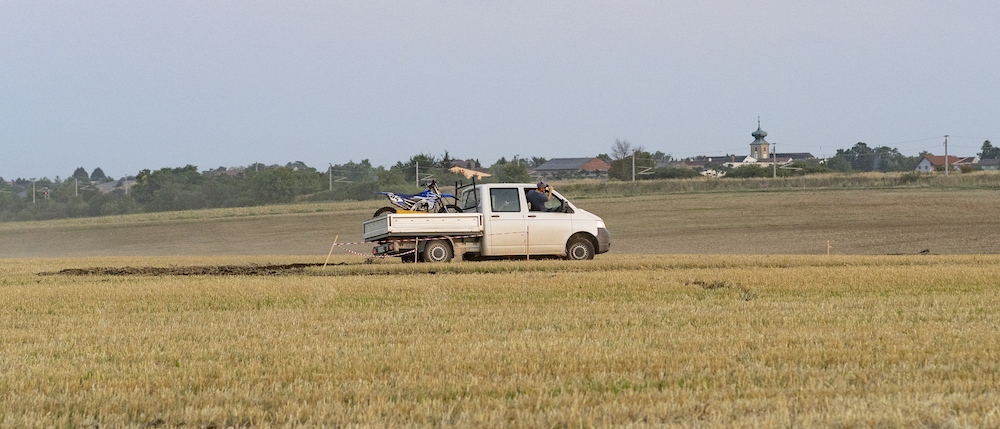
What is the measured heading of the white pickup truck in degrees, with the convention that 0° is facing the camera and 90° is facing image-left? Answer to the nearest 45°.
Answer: approximately 270°
